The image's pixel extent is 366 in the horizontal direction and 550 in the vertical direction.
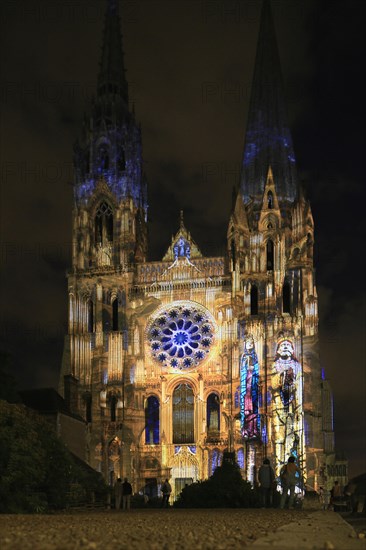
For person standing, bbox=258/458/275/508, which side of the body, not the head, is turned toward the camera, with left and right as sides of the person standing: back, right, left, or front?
back
